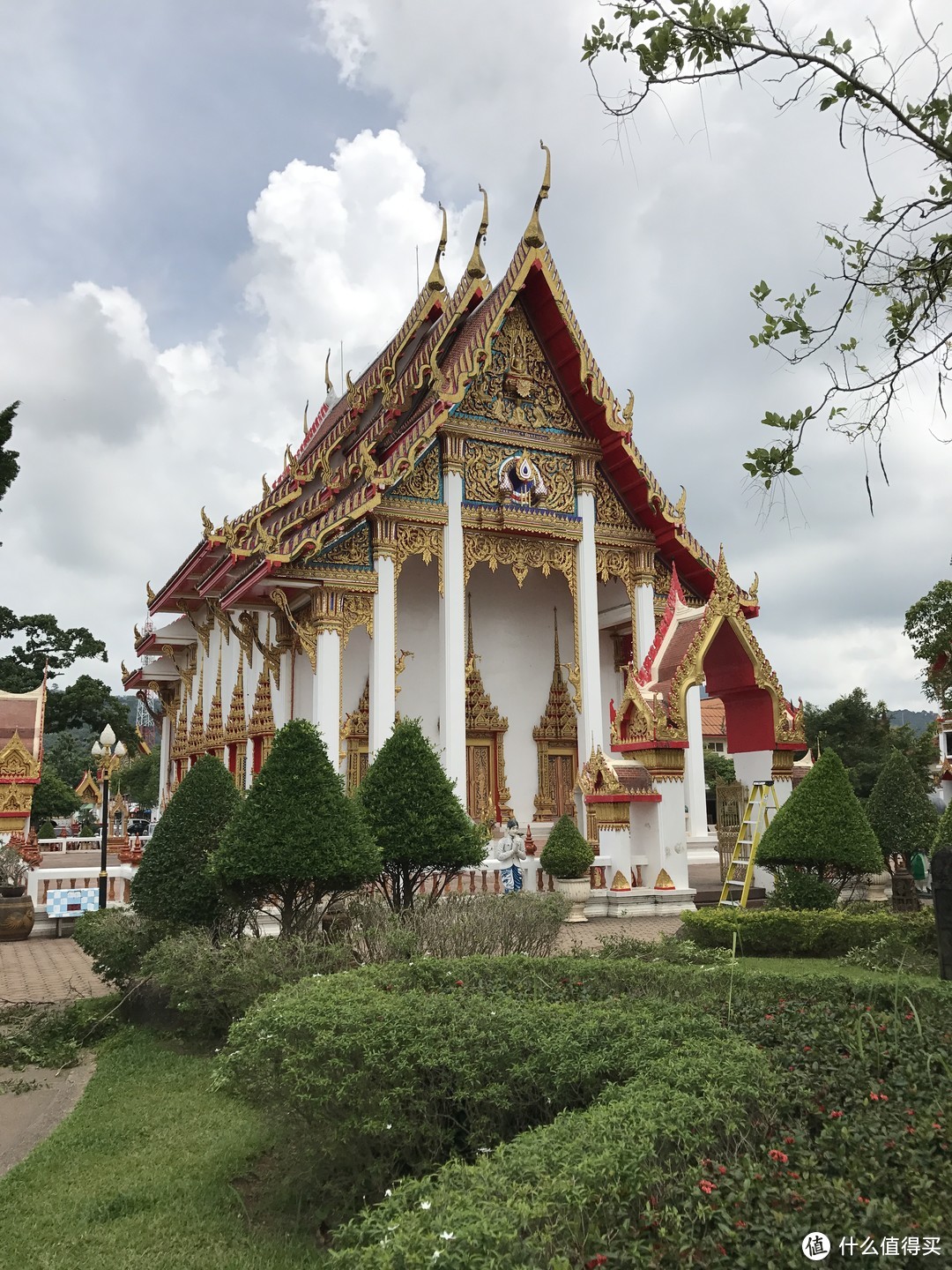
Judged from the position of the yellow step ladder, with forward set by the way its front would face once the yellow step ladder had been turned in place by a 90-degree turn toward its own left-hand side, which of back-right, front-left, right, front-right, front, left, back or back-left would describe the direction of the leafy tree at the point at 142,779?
back

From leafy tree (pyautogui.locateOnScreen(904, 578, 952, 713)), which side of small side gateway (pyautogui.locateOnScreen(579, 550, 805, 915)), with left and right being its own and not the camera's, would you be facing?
left

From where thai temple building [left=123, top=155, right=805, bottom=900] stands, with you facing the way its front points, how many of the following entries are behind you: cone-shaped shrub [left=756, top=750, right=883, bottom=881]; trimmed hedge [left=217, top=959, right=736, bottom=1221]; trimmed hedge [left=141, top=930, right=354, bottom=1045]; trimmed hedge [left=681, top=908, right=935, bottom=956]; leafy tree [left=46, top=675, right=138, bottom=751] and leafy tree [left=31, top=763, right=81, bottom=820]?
2

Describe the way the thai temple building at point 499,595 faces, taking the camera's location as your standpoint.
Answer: facing the viewer and to the right of the viewer

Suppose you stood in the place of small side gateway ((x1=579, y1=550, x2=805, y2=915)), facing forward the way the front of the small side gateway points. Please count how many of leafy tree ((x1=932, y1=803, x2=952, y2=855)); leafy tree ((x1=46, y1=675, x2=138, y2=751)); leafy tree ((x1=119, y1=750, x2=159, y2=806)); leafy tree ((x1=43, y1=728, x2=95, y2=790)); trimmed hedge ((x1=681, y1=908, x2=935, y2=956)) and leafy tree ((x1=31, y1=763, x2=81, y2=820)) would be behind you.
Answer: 4

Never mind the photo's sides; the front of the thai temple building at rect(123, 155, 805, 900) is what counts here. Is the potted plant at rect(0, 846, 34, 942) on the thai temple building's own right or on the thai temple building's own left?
on the thai temple building's own right

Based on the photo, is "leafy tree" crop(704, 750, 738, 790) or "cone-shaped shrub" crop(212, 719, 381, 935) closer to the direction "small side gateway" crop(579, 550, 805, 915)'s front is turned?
the cone-shaped shrub

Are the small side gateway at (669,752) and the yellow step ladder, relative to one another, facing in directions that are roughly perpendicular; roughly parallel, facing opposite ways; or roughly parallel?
roughly perpendicular

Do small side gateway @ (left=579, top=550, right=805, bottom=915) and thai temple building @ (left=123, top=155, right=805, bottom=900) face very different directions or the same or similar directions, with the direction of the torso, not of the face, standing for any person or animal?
same or similar directions

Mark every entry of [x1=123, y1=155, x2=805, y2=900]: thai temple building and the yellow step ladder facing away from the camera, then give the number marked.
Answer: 0

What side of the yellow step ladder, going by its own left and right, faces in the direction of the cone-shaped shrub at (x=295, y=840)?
front

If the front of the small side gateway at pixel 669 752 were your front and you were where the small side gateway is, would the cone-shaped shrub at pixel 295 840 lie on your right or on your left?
on your right

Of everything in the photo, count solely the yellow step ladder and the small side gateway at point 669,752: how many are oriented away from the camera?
0

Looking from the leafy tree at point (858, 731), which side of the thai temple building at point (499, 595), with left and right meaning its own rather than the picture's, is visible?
left

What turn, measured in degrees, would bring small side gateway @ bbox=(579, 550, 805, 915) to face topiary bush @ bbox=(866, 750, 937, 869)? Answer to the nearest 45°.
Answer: approximately 90° to its left

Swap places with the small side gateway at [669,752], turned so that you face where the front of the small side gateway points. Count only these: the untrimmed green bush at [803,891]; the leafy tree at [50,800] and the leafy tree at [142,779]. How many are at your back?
2

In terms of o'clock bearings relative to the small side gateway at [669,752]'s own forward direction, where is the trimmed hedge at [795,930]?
The trimmed hedge is roughly at 1 o'clock from the small side gateway.
